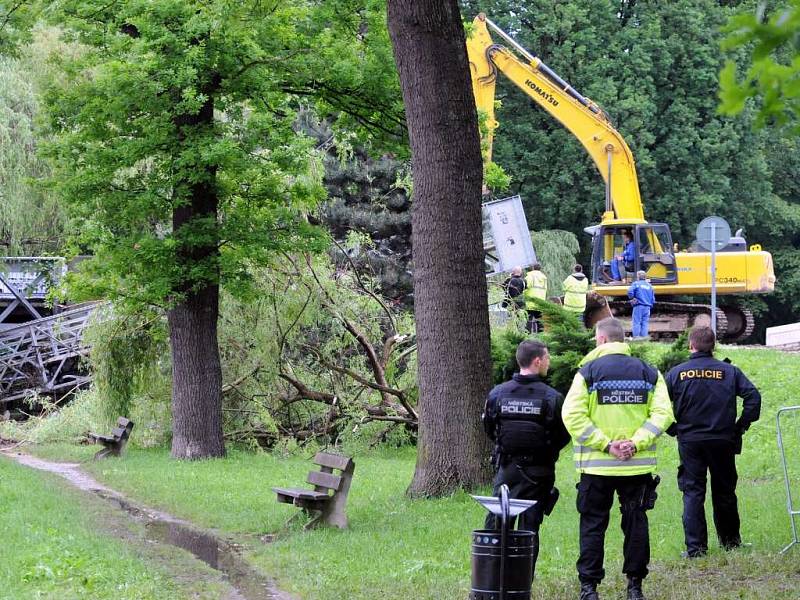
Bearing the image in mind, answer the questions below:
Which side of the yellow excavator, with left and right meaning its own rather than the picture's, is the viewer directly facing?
left

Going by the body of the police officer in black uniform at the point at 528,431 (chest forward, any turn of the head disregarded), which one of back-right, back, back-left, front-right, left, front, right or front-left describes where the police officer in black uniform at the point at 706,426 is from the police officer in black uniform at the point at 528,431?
front-right

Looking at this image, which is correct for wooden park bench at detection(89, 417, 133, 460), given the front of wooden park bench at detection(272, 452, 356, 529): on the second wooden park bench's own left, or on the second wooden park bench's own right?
on the second wooden park bench's own right

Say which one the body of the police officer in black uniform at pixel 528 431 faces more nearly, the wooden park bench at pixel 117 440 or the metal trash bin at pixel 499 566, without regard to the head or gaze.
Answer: the wooden park bench

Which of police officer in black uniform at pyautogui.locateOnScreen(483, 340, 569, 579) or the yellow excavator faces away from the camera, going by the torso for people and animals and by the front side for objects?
the police officer in black uniform

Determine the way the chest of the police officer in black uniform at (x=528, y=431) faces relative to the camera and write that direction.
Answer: away from the camera

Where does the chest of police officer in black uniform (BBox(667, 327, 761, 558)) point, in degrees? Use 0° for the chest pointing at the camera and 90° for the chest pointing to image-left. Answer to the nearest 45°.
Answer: approximately 180°

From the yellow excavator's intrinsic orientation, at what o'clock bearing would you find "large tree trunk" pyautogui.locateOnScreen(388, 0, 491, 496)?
The large tree trunk is roughly at 9 o'clock from the yellow excavator.

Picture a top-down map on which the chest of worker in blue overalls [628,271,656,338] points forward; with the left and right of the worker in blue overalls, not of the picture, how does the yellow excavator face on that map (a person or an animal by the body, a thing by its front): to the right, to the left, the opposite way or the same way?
to the left

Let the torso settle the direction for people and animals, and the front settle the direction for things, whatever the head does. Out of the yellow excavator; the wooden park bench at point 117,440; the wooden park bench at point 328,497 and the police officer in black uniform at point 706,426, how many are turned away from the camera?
1

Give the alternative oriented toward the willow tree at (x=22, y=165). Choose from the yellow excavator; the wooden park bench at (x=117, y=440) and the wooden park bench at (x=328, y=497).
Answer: the yellow excavator

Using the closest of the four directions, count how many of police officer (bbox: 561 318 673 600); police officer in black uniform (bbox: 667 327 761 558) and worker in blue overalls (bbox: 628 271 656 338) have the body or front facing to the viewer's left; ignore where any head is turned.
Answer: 0

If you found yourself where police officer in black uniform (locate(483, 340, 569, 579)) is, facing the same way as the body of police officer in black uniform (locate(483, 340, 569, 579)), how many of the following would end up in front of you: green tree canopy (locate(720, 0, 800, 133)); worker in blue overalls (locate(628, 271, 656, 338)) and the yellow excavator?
2

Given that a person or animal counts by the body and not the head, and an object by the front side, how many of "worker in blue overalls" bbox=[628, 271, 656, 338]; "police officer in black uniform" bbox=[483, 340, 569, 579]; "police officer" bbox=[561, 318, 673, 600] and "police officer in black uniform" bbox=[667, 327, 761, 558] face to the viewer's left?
0
